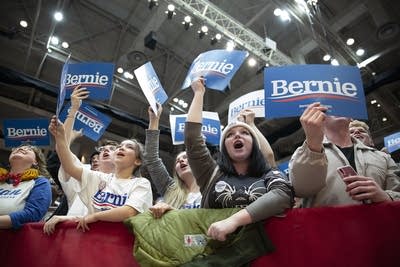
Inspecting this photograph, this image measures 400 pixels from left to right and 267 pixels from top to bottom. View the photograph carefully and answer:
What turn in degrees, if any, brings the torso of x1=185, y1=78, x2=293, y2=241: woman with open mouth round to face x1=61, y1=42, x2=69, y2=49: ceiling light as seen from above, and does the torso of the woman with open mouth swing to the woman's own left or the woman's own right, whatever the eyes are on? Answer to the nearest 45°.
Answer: approximately 135° to the woman's own right

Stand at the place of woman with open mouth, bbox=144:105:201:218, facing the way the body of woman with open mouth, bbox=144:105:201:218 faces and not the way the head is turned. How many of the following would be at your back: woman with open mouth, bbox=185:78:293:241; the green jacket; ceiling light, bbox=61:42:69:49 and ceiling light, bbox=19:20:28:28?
2

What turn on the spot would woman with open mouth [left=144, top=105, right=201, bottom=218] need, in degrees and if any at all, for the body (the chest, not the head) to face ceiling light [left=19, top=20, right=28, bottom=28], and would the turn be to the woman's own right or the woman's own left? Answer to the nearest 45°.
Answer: approximately 180°

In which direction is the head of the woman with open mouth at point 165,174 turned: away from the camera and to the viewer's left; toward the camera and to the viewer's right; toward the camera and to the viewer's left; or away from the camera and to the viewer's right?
toward the camera and to the viewer's right

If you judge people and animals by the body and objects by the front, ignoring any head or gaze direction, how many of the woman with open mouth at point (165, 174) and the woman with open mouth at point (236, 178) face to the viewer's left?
0

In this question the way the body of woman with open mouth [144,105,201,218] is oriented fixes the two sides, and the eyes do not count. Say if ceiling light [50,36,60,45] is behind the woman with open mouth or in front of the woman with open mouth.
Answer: behind

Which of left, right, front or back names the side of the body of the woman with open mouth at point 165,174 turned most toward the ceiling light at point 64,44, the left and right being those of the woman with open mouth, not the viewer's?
back

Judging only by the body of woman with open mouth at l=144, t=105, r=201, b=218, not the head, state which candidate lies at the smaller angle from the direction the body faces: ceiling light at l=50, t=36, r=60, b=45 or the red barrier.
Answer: the red barrier

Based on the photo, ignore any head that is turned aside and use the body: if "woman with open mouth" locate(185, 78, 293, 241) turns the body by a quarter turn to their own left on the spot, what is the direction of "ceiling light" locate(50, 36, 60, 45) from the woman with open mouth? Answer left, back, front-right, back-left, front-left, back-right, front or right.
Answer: back-left

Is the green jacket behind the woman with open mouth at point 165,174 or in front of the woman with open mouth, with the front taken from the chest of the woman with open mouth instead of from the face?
in front

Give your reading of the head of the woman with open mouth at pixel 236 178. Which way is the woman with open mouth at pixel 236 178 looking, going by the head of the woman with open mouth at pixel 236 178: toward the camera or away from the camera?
toward the camera

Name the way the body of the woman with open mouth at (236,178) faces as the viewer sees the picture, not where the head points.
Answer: toward the camera

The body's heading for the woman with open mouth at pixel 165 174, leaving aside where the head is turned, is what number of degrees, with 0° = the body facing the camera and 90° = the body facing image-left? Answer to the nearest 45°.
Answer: approximately 315°
